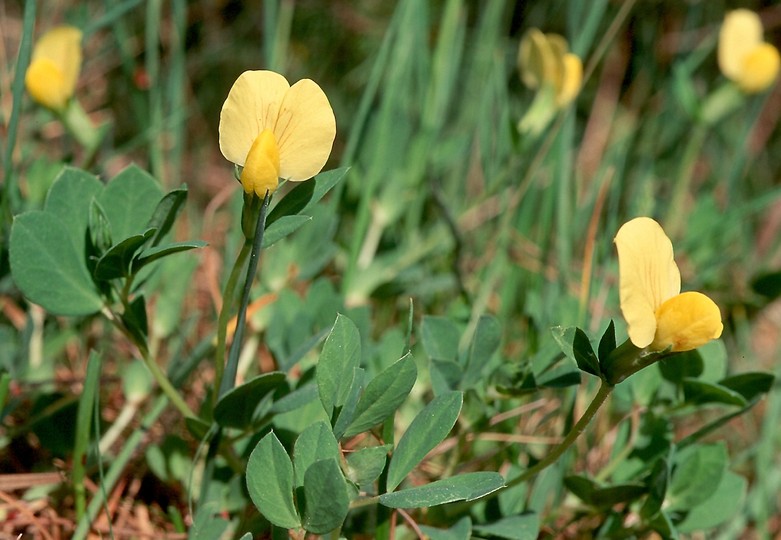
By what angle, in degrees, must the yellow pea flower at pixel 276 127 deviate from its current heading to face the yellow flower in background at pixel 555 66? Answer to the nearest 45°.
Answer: approximately 135° to its left

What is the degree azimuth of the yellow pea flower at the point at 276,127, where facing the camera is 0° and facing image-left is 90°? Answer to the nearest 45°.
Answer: approximately 0°
